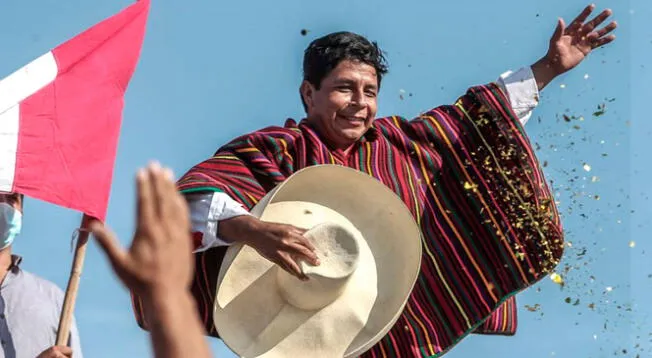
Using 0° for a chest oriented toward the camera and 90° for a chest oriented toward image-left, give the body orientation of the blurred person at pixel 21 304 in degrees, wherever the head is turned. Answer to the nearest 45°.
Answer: approximately 0°

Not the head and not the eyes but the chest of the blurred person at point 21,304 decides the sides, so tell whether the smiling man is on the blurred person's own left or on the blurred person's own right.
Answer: on the blurred person's own left
